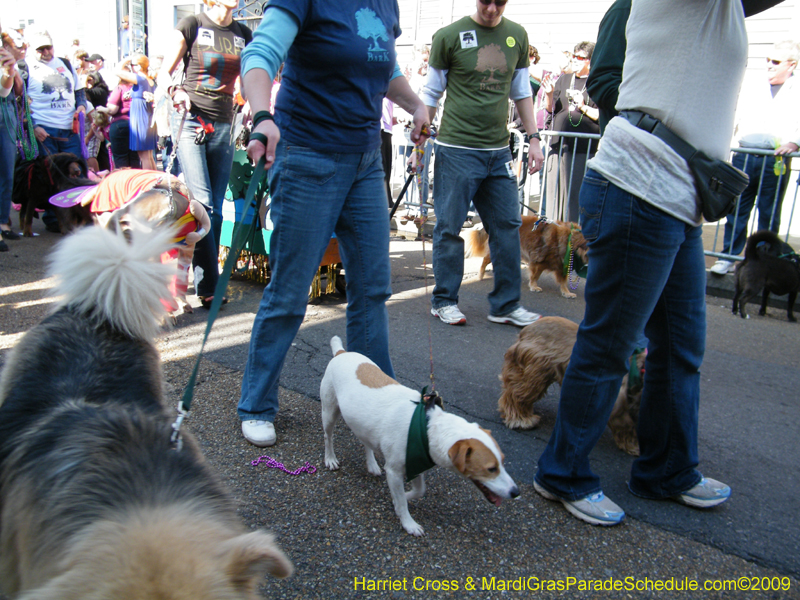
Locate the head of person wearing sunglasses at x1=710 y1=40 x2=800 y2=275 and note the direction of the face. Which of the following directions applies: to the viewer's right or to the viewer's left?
to the viewer's left

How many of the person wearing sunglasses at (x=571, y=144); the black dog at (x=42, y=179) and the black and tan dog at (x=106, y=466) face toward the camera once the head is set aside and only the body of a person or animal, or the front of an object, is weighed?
2

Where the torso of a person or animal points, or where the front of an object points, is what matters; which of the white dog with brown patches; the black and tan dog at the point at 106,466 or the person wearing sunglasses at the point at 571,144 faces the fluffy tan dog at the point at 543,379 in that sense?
the person wearing sunglasses

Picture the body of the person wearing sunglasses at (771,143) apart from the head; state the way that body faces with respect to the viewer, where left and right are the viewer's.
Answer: facing the viewer and to the left of the viewer

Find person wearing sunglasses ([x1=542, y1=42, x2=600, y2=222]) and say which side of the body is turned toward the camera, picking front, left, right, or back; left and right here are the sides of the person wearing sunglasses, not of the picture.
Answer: front

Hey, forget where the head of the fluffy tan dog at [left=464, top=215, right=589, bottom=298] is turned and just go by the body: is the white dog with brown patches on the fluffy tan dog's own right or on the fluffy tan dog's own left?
on the fluffy tan dog's own right

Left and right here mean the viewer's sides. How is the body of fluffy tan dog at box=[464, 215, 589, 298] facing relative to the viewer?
facing the viewer and to the right of the viewer

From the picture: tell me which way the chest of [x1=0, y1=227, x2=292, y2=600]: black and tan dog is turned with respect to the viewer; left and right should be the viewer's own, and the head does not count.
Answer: facing the viewer

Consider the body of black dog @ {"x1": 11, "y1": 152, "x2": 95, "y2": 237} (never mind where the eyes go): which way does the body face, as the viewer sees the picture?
to the viewer's right

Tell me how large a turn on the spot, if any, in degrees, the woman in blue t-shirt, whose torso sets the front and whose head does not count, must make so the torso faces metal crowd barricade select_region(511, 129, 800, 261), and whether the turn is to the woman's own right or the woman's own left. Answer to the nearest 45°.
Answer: approximately 90° to the woman's own left

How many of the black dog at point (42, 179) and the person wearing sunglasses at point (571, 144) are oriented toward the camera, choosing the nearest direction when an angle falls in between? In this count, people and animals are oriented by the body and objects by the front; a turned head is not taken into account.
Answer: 1
